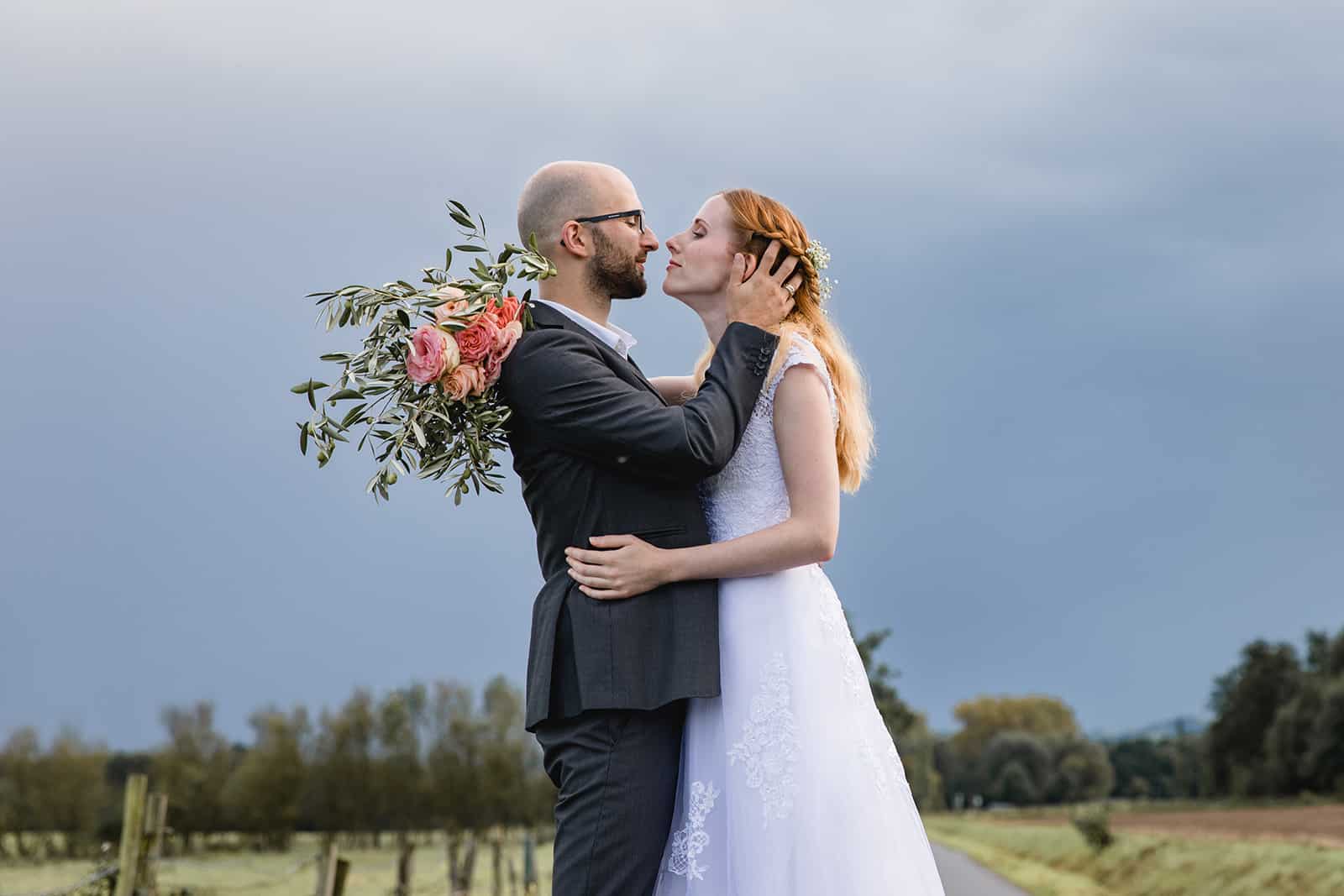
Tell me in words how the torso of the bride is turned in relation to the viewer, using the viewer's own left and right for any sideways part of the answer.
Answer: facing to the left of the viewer

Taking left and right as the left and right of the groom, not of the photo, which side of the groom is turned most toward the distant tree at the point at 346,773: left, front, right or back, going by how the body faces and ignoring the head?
left

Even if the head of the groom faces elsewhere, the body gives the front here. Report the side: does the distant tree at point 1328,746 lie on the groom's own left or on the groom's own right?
on the groom's own left

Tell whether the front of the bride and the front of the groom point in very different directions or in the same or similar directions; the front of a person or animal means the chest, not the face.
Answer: very different directions

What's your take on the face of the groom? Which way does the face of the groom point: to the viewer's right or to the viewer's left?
to the viewer's right

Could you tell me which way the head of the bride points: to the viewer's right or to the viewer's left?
to the viewer's left

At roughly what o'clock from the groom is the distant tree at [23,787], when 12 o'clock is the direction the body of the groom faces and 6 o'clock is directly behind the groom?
The distant tree is roughly at 8 o'clock from the groom.

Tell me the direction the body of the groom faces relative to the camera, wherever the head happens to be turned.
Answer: to the viewer's right

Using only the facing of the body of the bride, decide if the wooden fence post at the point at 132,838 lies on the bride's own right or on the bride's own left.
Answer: on the bride's own right

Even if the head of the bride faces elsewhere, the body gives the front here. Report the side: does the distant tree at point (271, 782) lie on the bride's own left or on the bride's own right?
on the bride's own right
